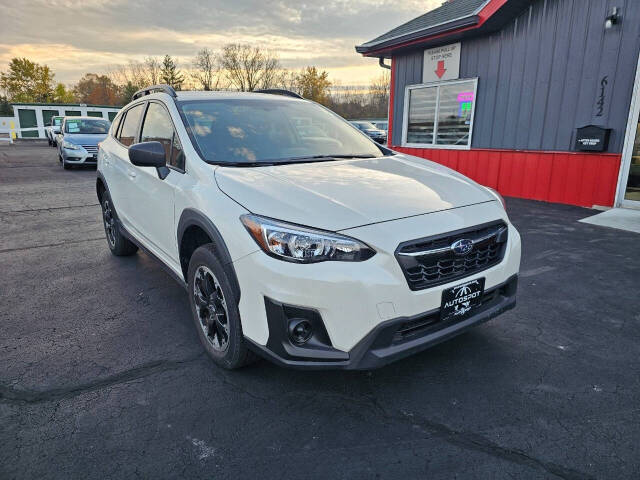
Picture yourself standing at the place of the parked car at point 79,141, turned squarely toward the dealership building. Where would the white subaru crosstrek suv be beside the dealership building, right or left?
right

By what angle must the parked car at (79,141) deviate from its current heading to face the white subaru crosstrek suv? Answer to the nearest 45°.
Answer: approximately 45° to its right

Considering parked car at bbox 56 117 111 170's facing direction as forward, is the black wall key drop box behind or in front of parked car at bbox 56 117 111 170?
in front

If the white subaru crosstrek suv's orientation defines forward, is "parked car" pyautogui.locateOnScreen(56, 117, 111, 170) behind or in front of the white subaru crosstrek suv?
behind

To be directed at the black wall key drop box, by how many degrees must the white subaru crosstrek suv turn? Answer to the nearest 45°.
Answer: approximately 90° to its left

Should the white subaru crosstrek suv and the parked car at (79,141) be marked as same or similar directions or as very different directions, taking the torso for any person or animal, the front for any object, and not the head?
same or similar directions

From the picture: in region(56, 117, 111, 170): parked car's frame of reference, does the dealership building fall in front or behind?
in front

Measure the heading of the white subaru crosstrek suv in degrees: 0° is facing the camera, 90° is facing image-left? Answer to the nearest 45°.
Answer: approximately 315°

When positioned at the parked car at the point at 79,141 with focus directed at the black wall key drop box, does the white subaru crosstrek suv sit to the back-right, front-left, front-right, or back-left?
front-right

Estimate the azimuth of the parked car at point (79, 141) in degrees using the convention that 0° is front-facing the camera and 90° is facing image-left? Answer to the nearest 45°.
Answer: approximately 315°

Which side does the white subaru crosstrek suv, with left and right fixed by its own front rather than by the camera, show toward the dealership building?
left

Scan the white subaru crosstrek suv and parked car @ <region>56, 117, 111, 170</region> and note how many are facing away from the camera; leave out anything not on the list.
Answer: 0
